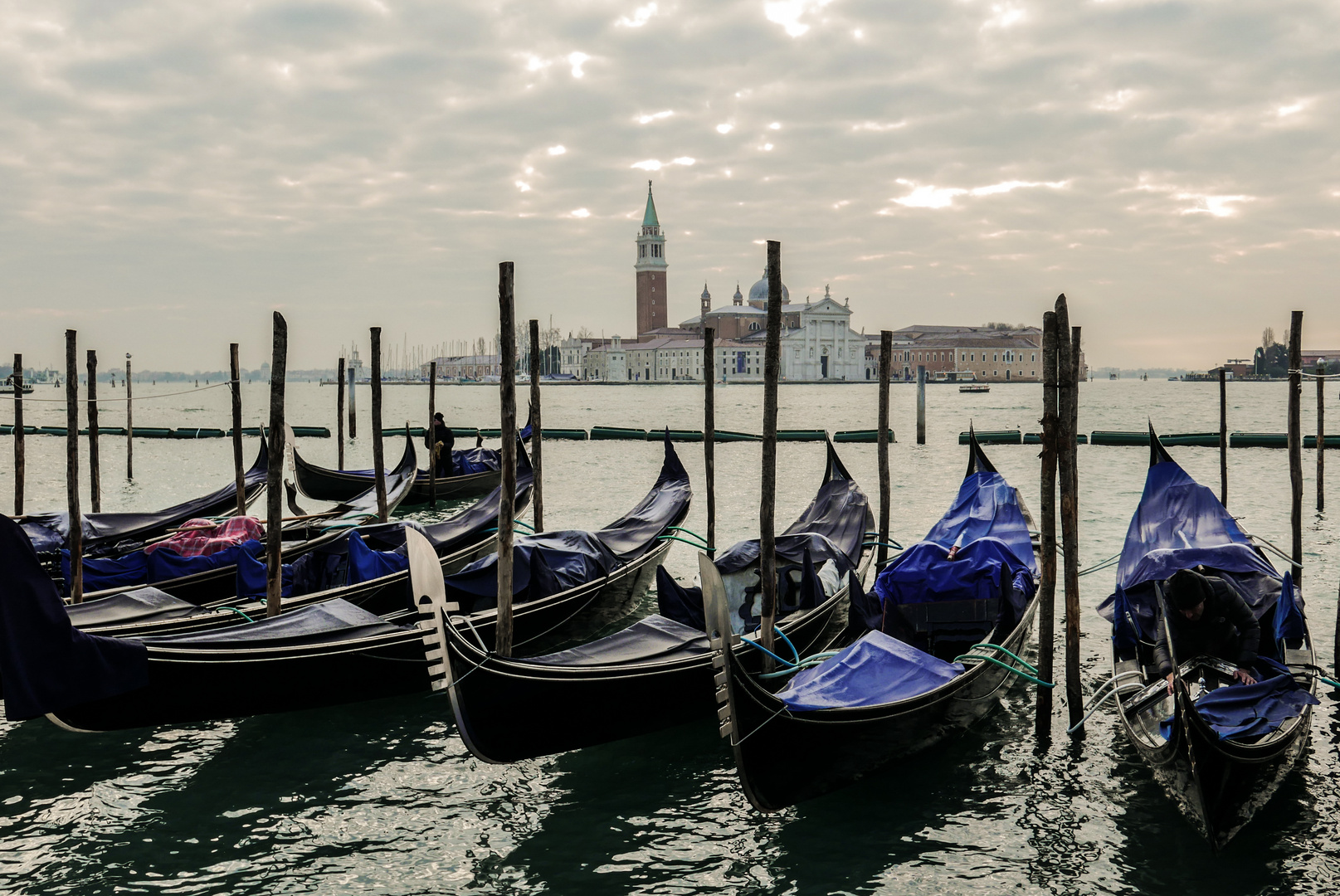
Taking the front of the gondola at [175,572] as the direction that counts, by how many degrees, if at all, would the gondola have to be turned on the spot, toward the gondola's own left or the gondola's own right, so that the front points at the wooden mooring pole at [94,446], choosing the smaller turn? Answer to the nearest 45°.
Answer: approximately 135° to the gondola's own right

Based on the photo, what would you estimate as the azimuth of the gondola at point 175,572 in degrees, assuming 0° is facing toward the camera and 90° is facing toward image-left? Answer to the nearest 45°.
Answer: approximately 45°

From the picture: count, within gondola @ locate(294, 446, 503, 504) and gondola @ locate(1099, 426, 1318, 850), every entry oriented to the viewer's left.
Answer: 1

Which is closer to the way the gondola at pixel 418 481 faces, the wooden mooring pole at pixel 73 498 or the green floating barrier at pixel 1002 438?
the wooden mooring pole

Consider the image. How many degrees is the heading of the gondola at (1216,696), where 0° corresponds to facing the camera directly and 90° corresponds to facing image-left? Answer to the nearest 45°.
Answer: approximately 0°

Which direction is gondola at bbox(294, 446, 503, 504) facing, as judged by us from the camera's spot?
facing to the left of the viewer

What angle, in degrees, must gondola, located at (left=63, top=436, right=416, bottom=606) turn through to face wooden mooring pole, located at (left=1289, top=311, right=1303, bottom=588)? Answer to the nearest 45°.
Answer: approximately 135° to its left
